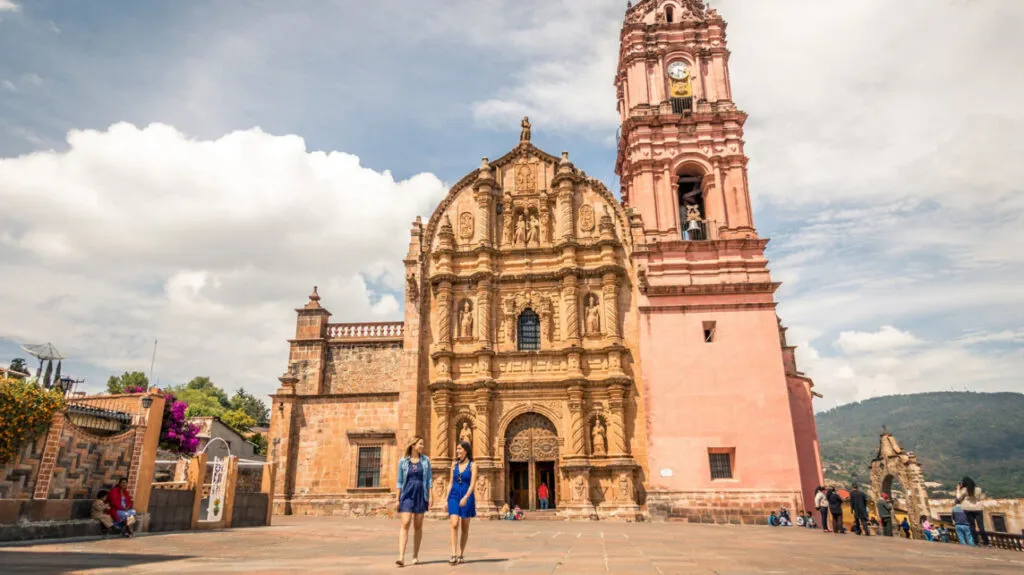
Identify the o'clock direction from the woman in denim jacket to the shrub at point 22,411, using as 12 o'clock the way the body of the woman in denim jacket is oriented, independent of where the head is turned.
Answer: The shrub is roughly at 4 o'clock from the woman in denim jacket.

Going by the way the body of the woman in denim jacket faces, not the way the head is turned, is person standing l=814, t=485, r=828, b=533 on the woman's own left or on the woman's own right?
on the woman's own left

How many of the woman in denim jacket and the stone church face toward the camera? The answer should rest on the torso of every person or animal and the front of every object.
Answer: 2

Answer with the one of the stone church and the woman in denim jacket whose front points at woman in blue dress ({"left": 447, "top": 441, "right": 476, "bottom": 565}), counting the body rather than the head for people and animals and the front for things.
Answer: the stone church

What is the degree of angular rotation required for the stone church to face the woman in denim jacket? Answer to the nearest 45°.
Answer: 0° — it already faces them

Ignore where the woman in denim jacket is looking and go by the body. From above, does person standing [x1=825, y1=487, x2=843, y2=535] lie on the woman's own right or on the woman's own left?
on the woman's own left

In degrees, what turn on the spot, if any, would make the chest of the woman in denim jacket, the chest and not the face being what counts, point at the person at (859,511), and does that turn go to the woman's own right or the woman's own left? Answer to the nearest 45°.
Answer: approximately 135° to the woman's own left

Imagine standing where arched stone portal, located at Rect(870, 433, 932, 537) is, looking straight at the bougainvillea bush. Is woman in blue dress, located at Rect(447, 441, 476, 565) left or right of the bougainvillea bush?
left

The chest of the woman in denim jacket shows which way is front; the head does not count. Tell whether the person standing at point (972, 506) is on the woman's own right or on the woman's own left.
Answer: on the woman's own left

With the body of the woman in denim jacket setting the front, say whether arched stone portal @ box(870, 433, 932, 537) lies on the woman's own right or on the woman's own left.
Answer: on the woman's own left

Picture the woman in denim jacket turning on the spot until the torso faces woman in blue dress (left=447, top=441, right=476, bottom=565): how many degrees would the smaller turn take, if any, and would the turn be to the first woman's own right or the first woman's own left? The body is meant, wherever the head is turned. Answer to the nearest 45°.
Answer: approximately 90° to the first woman's own left

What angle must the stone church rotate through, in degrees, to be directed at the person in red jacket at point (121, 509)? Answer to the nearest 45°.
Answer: approximately 45° to its right

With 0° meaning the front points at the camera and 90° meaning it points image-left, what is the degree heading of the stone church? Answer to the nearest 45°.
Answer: approximately 0°
